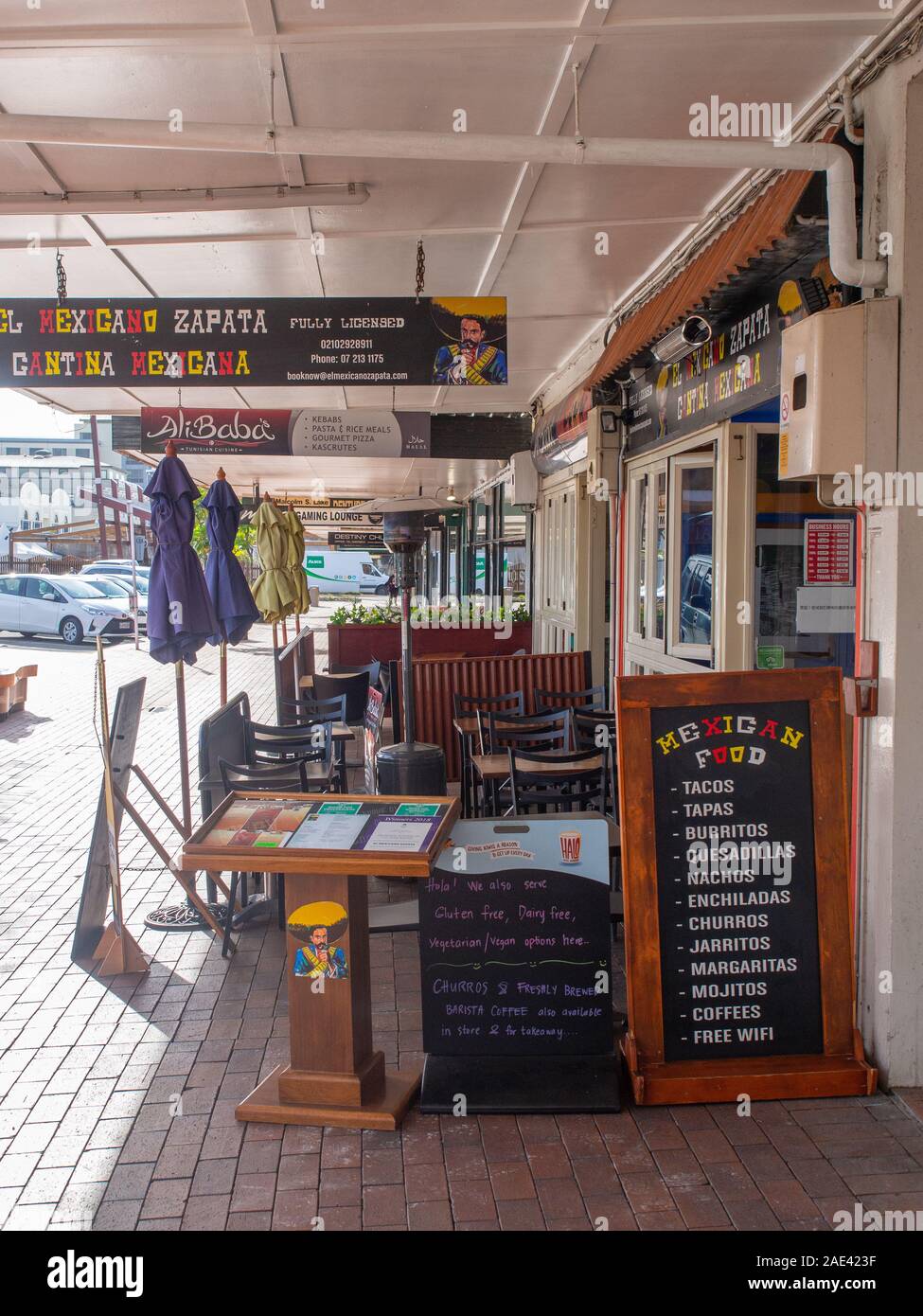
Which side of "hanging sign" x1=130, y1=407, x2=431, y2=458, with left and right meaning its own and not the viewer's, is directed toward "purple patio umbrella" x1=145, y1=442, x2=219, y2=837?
front

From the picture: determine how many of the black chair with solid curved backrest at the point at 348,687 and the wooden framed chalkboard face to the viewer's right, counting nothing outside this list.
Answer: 0

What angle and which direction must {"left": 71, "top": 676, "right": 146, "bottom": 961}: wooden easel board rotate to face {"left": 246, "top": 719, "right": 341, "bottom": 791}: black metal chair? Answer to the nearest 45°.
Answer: approximately 135° to its right

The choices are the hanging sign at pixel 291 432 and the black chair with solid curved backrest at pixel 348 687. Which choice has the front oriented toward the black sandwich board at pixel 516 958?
the hanging sign

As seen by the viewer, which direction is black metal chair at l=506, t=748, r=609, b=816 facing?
away from the camera

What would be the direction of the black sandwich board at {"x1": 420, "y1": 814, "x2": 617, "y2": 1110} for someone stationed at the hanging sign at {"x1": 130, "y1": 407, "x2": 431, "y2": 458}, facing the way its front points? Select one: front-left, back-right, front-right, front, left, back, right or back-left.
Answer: front

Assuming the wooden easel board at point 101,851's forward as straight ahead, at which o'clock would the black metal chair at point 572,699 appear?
The black metal chair is roughly at 5 o'clock from the wooden easel board.

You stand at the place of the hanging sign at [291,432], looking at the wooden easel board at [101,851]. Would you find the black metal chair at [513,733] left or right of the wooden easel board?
left

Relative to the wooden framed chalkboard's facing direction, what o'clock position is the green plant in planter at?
The green plant in planter is roughly at 5 o'clock from the wooden framed chalkboard.

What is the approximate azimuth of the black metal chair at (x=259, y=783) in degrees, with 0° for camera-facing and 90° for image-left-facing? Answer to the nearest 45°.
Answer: approximately 180°

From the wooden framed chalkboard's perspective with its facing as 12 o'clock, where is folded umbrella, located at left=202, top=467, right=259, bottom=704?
The folded umbrella is roughly at 4 o'clock from the wooden framed chalkboard.

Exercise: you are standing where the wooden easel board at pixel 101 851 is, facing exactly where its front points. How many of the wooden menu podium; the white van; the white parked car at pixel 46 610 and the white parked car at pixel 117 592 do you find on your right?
3

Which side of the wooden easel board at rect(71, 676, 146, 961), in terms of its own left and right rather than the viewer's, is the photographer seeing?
left

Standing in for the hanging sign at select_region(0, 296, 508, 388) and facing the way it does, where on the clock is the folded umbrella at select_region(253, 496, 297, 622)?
The folded umbrella is roughly at 6 o'clock from the hanging sign.

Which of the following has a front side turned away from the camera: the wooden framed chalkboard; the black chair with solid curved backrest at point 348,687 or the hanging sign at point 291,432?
the black chair with solid curved backrest
